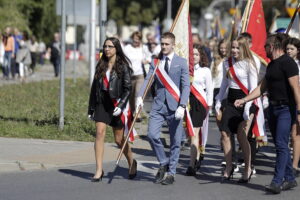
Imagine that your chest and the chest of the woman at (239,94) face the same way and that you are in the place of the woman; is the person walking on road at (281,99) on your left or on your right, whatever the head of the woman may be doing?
on your left

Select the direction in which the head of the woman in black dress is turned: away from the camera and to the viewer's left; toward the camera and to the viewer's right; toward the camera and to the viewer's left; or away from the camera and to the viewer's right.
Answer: toward the camera and to the viewer's left

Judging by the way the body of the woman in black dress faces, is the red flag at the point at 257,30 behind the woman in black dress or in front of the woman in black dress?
behind

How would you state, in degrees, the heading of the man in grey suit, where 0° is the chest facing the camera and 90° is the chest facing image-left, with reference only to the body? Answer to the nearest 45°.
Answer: approximately 45°

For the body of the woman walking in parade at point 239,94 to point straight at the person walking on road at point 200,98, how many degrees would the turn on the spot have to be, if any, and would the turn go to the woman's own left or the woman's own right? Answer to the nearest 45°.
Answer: approximately 90° to the woman's own right

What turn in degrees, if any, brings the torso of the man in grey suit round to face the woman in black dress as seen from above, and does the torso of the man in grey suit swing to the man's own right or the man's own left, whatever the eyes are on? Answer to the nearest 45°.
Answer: approximately 45° to the man's own right

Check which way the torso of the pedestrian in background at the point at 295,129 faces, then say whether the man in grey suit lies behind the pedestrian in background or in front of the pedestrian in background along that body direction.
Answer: in front
